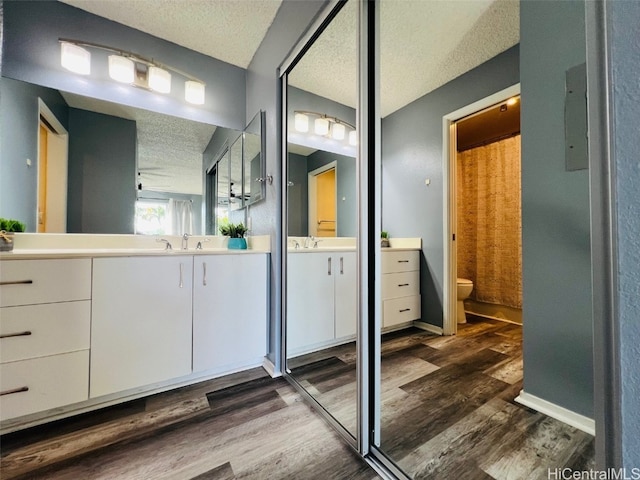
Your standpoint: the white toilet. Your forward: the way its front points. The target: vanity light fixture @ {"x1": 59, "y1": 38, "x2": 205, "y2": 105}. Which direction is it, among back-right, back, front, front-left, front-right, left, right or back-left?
back-right

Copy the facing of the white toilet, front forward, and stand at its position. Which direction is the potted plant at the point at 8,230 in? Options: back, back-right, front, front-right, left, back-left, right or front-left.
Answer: back-right

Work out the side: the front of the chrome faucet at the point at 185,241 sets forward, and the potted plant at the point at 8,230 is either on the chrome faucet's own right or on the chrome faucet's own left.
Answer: on the chrome faucet's own right

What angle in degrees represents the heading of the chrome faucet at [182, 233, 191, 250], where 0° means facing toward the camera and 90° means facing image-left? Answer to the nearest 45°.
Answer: approximately 0°

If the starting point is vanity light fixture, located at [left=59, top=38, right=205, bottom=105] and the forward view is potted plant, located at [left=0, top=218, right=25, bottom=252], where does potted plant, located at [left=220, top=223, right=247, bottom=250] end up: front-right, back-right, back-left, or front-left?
back-left

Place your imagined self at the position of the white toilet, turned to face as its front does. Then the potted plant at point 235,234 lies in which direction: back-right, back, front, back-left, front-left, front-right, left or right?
back-right

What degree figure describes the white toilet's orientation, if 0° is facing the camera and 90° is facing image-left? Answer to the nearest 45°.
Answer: approximately 270°
